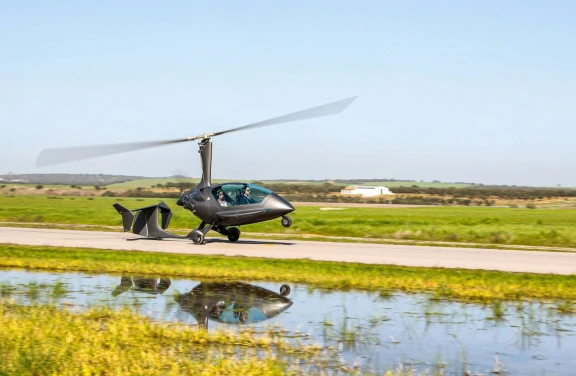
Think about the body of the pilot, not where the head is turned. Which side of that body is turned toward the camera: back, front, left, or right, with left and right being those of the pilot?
right

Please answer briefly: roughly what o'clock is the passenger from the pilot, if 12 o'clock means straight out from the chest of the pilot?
The passenger is roughly at 7 o'clock from the pilot.
